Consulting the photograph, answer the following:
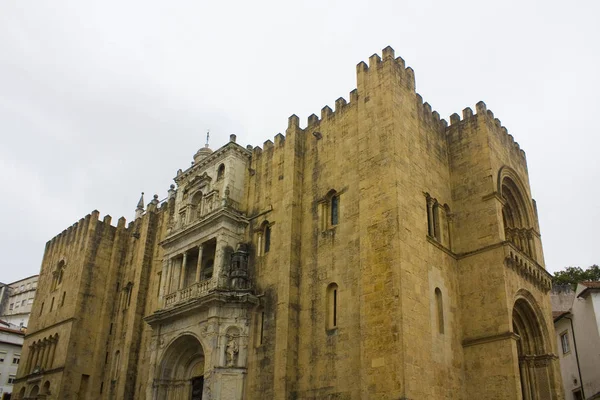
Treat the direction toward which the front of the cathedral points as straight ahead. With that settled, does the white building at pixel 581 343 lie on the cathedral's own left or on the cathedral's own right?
on the cathedral's own left
